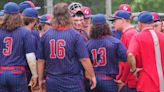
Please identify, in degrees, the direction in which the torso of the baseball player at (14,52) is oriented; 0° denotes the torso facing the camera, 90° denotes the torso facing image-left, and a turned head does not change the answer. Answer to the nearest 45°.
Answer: approximately 180°

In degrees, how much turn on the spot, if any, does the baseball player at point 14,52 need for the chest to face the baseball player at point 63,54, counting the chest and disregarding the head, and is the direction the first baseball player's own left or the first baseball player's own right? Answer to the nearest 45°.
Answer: approximately 135° to the first baseball player's own right

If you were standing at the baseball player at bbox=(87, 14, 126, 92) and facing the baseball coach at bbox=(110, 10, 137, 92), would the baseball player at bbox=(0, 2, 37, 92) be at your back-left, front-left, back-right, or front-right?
back-left

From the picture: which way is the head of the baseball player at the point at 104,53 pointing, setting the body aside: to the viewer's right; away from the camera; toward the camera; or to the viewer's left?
away from the camera

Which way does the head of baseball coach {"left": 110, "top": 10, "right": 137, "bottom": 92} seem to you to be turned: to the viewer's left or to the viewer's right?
to the viewer's left

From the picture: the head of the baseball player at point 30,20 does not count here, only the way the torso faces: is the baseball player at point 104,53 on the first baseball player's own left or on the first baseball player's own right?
on the first baseball player's own right

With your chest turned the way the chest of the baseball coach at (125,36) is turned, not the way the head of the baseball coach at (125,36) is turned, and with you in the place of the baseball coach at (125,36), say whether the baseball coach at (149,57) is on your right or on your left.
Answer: on your left

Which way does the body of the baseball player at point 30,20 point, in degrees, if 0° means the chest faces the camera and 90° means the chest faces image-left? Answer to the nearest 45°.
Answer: approximately 225°

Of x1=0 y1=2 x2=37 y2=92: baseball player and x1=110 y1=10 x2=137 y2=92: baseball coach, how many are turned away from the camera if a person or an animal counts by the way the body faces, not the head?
1

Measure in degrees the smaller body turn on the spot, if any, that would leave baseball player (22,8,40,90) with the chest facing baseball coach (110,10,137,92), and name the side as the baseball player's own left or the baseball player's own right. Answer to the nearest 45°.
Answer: approximately 45° to the baseball player's own right
